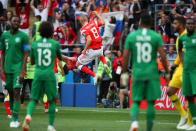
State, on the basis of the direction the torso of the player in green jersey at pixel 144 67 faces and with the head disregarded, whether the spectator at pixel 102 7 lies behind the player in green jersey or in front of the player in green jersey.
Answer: in front

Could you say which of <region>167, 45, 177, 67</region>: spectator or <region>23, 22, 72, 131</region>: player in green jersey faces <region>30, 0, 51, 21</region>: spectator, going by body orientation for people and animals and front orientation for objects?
the player in green jersey

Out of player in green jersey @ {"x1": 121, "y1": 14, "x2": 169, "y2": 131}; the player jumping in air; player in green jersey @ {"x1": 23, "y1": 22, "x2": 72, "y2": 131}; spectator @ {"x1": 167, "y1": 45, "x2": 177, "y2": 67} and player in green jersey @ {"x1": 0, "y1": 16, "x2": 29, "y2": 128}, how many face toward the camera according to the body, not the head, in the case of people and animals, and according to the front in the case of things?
2

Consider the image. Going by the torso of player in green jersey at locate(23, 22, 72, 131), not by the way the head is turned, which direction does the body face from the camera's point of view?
away from the camera

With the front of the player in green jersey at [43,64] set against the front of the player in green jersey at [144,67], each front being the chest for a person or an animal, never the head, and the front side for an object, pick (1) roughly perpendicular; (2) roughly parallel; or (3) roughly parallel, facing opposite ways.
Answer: roughly parallel

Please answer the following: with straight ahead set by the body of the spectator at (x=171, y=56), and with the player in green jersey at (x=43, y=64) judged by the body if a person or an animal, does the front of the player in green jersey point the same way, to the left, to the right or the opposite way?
the opposite way

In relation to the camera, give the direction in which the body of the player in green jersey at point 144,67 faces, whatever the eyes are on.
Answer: away from the camera

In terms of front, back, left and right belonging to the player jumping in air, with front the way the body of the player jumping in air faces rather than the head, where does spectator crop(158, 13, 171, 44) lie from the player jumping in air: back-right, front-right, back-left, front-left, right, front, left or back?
right
